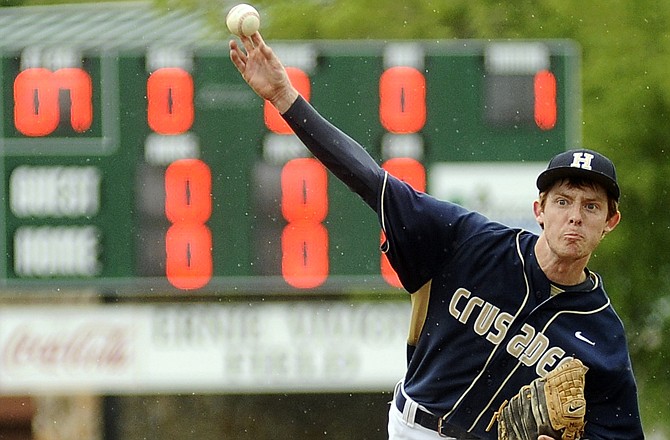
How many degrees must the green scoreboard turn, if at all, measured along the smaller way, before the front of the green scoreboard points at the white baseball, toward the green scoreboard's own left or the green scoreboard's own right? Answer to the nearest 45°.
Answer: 0° — it already faces it

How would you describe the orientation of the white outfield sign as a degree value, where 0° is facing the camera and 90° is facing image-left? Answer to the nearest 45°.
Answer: approximately 0°

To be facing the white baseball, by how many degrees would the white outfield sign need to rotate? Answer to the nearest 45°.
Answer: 0° — it already faces it
